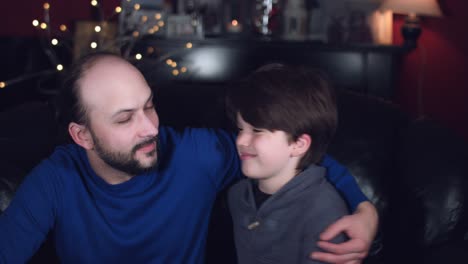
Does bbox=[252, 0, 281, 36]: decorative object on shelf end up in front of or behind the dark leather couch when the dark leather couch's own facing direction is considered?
behind

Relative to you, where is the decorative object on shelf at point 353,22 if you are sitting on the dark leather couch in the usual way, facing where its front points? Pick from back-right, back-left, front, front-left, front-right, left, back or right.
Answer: back

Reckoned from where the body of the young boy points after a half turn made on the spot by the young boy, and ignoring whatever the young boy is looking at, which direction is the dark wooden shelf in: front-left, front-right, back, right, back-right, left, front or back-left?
front-left

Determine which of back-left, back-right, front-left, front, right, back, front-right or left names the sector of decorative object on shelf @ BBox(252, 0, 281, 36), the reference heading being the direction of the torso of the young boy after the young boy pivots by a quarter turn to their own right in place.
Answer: front-right

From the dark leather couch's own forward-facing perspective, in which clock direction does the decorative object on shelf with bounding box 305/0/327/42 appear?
The decorative object on shelf is roughly at 6 o'clock from the dark leather couch.

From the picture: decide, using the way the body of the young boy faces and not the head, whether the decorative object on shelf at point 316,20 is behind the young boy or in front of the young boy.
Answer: behind

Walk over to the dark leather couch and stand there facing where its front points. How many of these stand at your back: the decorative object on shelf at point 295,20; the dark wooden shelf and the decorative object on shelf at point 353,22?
3

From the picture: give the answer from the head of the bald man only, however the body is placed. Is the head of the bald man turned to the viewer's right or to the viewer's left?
to the viewer's right

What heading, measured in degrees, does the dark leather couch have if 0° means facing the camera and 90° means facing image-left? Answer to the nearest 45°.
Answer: approximately 0°

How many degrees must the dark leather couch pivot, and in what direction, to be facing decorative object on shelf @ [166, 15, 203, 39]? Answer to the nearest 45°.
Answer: approximately 135° to its right

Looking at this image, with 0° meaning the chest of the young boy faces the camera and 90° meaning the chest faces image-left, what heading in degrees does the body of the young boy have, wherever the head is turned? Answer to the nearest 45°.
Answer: approximately 45°

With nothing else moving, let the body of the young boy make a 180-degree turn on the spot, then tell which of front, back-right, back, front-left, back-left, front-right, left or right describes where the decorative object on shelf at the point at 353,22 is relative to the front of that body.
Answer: front-left

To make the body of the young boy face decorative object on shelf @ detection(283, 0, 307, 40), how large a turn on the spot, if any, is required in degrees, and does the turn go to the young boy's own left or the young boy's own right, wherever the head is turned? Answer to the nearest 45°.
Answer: approximately 135° to the young boy's own right
